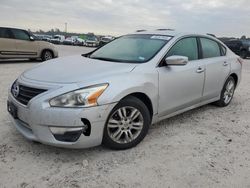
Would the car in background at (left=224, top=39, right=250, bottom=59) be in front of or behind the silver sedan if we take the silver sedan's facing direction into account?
behind

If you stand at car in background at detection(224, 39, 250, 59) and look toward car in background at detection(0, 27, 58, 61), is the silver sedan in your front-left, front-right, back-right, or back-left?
front-left

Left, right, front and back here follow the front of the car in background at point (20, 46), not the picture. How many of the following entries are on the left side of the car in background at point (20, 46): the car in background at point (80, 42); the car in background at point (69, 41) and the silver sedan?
2

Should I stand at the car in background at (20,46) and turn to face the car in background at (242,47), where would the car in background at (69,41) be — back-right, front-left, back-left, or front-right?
front-left

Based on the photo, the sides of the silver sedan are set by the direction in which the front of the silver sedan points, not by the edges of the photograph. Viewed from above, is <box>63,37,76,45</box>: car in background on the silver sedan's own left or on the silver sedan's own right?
on the silver sedan's own right

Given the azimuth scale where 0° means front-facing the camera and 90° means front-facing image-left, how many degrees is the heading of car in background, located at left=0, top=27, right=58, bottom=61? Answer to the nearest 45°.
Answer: approximately 270°

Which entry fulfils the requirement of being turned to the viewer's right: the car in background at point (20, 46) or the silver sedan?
the car in background

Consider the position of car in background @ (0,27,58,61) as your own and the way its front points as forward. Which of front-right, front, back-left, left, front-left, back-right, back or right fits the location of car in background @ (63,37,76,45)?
left

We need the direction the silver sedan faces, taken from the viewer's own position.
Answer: facing the viewer and to the left of the viewer

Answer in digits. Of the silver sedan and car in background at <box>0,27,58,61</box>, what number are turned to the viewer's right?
1

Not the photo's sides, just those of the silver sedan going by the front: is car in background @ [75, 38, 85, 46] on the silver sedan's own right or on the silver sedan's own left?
on the silver sedan's own right

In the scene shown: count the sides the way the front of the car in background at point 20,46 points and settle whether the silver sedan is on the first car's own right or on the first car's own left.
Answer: on the first car's own right

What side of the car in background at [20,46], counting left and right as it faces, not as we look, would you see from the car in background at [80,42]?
left
